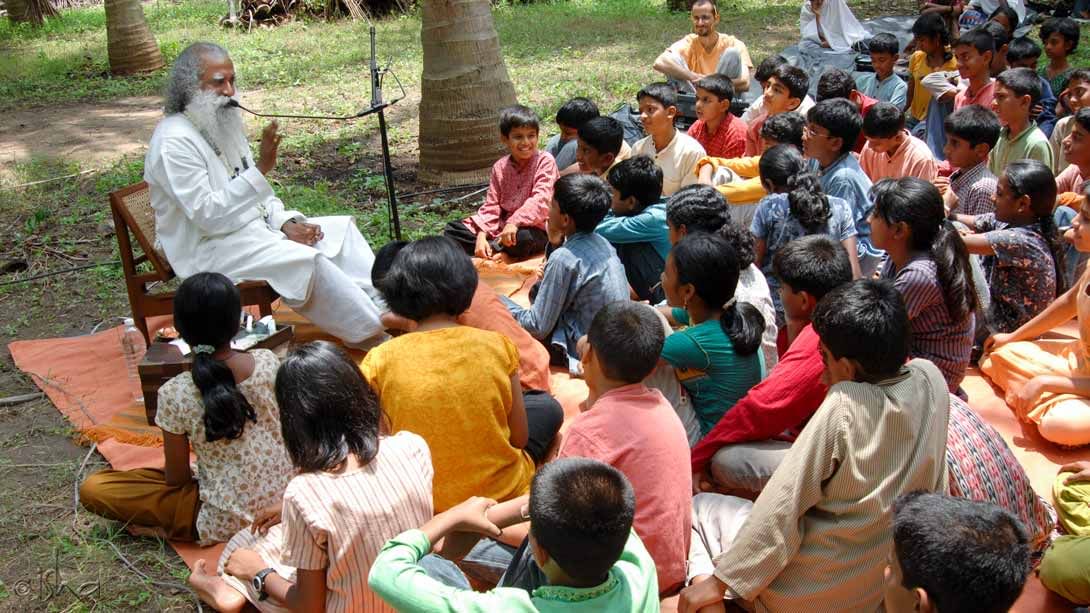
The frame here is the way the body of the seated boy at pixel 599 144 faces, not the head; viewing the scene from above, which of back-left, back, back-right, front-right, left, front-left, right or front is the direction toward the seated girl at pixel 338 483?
left

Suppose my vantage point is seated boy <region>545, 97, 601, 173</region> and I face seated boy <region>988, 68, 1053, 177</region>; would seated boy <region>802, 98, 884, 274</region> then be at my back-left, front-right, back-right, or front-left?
front-right

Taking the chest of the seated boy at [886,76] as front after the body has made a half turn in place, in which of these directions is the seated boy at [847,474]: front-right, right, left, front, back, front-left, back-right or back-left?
back-right

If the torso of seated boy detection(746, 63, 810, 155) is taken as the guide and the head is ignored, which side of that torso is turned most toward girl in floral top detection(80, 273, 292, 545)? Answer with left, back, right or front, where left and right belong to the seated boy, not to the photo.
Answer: front

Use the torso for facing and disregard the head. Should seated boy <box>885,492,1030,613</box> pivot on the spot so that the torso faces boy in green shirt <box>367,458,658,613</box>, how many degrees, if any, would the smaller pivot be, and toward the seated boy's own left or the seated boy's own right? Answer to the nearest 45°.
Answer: approximately 90° to the seated boy's own left

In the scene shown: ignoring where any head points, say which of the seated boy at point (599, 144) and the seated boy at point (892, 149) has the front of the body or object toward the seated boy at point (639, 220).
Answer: the seated boy at point (892, 149)

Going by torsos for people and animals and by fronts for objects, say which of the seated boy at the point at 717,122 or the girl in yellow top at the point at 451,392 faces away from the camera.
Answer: the girl in yellow top

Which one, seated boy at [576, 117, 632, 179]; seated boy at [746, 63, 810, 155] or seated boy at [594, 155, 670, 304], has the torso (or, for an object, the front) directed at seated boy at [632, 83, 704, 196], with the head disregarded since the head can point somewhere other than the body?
seated boy at [746, 63, 810, 155]

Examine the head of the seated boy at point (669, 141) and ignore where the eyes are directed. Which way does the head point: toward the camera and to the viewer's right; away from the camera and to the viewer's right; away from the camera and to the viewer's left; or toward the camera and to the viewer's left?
toward the camera and to the viewer's left

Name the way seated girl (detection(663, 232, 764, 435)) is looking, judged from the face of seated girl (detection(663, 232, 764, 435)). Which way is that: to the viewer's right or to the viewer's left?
to the viewer's left

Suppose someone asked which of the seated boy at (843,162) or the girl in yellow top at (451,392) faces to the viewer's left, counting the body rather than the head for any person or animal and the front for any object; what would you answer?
the seated boy

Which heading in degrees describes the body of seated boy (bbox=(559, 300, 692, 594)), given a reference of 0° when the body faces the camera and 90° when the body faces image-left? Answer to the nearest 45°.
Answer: approximately 135°

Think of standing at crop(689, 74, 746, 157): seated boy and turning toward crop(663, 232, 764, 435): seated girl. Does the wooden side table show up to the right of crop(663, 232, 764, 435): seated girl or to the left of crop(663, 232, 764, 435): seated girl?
right

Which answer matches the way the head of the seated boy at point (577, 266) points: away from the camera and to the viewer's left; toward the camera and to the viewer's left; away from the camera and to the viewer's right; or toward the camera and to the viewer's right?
away from the camera and to the viewer's left

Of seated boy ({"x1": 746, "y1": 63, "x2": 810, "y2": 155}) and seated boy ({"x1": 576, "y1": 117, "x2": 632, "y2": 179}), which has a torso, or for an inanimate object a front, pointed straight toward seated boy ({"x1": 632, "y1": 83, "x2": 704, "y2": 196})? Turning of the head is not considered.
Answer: seated boy ({"x1": 746, "y1": 63, "x2": 810, "y2": 155})

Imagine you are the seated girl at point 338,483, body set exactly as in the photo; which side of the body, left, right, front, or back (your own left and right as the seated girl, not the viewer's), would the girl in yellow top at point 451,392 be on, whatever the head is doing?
right

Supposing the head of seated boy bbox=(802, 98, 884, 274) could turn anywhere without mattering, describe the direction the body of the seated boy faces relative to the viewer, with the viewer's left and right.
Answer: facing to the left of the viewer

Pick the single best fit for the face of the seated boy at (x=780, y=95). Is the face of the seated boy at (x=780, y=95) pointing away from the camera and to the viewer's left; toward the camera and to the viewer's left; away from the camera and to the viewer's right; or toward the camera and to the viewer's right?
toward the camera and to the viewer's left

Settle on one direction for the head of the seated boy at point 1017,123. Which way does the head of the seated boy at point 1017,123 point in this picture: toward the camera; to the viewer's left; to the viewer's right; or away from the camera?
to the viewer's left

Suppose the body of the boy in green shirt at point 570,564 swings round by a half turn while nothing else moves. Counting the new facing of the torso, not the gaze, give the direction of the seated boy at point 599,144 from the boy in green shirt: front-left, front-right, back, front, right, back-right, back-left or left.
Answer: back-left
